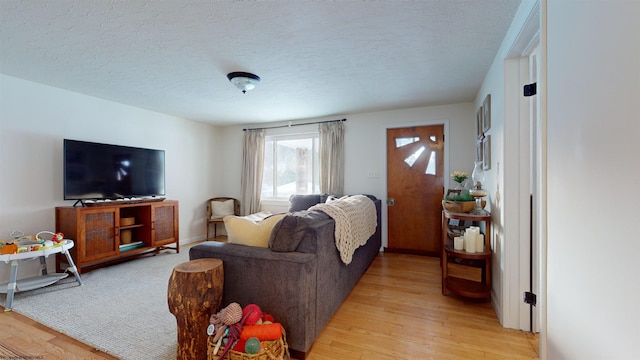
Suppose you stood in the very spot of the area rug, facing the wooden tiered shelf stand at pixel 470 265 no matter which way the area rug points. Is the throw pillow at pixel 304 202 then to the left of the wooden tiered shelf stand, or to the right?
left

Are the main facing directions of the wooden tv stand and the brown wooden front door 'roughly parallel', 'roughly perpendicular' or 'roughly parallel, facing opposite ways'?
roughly perpendicular

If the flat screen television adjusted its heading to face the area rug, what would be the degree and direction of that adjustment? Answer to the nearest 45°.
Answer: approximately 45° to its right

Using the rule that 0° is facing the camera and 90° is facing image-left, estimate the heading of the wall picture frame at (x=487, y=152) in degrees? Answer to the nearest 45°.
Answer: approximately 90°

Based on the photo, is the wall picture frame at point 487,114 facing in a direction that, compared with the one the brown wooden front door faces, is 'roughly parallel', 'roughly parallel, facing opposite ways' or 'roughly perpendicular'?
roughly perpendicular

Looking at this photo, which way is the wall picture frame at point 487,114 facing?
to the viewer's left

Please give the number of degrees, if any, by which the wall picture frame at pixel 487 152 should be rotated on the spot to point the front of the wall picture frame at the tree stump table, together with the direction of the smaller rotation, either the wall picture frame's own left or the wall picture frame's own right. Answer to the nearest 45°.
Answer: approximately 45° to the wall picture frame's own left
